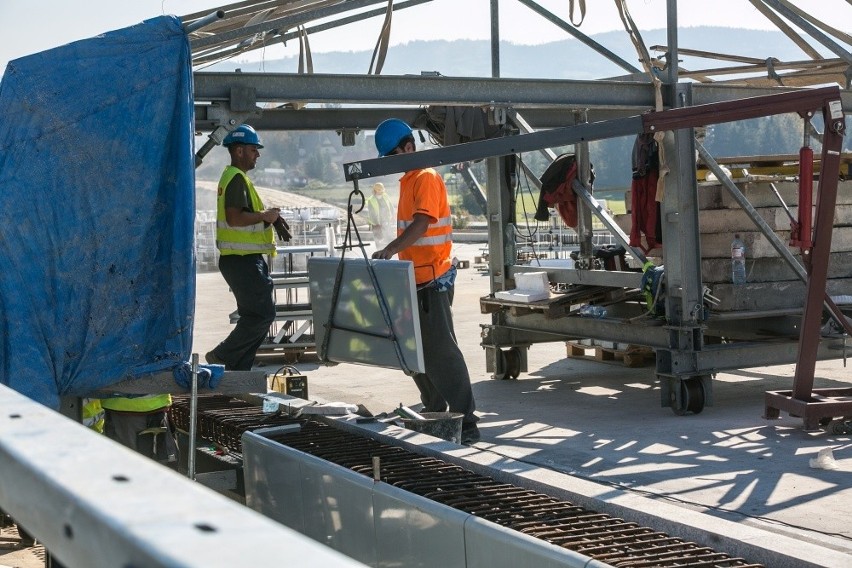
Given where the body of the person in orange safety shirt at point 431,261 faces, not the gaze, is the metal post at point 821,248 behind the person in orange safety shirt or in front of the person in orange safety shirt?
behind

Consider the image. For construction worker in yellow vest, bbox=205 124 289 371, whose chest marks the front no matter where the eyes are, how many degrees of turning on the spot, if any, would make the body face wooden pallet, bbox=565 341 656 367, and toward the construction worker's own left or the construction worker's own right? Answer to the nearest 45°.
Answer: approximately 45° to the construction worker's own left

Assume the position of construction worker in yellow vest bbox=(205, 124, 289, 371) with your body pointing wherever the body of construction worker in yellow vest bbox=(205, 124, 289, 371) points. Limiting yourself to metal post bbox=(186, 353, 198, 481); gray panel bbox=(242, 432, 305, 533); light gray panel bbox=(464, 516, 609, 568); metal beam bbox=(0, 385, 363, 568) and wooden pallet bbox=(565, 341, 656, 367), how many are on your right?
4

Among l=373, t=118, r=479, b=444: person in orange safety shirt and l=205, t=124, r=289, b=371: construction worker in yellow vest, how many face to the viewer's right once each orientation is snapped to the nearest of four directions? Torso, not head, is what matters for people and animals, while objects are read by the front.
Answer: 1

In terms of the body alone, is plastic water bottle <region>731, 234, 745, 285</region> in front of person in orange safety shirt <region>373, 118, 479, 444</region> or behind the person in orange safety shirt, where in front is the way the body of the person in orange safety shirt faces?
behind

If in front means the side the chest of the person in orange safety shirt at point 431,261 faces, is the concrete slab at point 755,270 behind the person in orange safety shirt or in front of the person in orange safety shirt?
behind

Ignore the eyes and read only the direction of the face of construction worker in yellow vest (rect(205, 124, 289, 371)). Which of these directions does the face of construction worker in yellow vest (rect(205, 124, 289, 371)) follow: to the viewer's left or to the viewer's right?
to the viewer's right

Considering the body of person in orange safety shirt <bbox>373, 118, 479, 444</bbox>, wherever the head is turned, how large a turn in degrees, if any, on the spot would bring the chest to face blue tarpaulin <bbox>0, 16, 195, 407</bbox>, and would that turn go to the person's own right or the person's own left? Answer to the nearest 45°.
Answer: approximately 45° to the person's own left

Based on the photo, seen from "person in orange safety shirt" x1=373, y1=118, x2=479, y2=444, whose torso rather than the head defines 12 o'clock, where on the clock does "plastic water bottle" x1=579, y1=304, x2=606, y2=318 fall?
The plastic water bottle is roughly at 4 o'clock from the person in orange safety shirt.

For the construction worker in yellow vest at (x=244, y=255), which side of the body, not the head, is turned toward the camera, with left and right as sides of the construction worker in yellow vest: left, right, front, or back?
right

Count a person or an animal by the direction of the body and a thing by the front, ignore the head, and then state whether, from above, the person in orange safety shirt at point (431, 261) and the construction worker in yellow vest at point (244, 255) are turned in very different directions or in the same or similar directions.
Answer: very different directions

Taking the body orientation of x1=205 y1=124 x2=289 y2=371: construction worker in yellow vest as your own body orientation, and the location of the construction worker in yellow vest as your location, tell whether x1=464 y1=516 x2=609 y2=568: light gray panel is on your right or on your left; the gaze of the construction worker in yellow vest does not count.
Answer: on your right

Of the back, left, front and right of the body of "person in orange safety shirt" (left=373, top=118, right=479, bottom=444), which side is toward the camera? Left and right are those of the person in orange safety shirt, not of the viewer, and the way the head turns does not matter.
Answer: left
